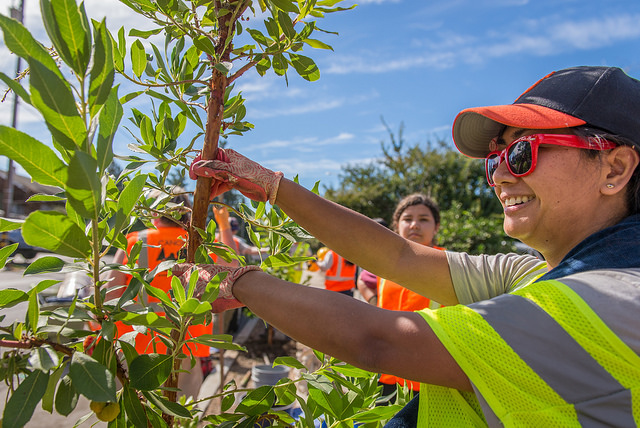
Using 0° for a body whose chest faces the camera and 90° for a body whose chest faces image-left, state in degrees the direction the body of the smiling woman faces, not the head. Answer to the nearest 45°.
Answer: approximately 90°

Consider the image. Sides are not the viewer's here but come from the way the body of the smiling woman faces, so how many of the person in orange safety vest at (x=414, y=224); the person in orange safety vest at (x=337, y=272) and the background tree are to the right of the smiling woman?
3

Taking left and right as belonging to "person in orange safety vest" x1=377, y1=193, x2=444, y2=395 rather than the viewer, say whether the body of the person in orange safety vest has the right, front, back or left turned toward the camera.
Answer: front

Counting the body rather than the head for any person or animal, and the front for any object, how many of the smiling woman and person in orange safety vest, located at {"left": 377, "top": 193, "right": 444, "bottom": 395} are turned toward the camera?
1

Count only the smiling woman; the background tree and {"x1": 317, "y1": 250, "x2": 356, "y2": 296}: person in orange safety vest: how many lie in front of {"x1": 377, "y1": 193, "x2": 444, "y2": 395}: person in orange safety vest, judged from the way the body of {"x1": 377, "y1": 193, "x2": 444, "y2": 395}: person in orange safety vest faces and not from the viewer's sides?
1

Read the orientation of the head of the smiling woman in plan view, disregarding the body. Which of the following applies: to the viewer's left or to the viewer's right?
to the viewer's left

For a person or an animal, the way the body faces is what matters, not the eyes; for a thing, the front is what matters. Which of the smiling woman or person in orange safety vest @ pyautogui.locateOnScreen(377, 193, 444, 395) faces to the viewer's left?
the smiling woman

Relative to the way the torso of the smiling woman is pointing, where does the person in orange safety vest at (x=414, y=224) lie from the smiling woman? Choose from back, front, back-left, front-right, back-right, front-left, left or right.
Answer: right

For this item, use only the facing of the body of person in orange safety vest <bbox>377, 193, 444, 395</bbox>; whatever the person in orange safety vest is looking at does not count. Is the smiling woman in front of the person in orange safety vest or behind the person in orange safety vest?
in front

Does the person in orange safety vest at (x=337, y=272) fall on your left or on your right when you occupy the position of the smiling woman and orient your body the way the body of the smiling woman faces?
on your right

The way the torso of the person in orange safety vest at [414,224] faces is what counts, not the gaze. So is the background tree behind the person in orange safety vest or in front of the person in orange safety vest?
behind

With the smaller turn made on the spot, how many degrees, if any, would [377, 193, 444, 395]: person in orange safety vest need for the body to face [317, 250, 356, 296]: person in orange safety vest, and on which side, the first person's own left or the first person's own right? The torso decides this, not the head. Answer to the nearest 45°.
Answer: approximately 135° to the first person's own right

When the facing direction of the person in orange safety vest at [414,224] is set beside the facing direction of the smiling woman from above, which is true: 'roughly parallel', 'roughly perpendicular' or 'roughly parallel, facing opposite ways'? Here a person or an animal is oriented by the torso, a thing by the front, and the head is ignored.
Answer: roughly perpendicular

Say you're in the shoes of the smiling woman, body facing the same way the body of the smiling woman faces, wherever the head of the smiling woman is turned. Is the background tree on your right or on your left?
on your right
